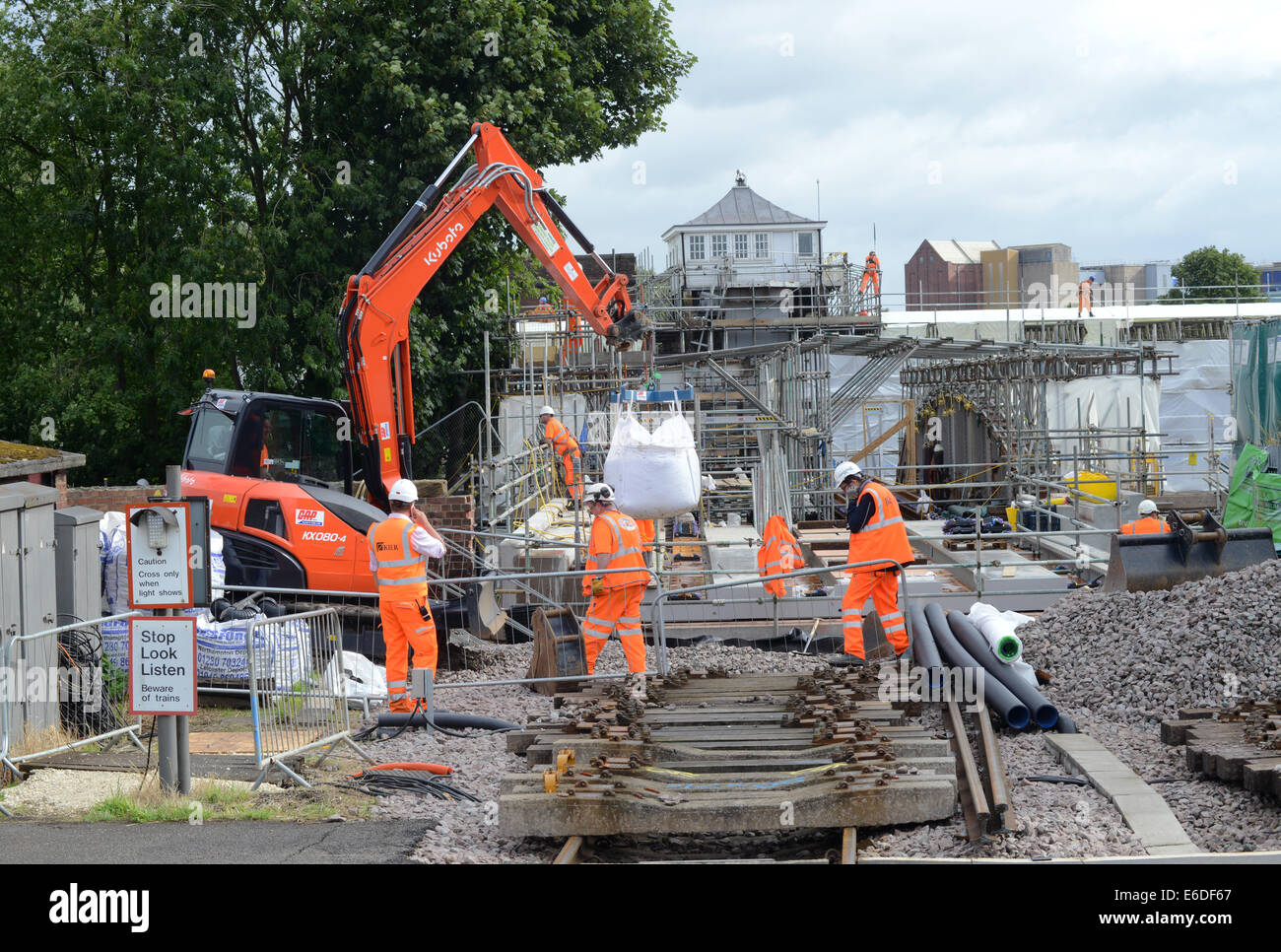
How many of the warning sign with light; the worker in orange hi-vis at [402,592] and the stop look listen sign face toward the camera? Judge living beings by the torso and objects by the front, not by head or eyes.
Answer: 2

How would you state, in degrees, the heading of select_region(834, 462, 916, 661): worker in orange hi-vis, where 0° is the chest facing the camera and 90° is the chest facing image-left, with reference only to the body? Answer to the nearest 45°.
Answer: approximately 90°

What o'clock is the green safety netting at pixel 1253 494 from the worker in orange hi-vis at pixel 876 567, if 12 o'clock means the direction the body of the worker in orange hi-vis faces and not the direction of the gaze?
The green safety netting is roughly at 4 o'clock from the worker in orange hi-vis.

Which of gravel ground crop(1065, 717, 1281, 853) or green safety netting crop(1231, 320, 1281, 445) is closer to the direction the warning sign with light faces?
the gravel ground

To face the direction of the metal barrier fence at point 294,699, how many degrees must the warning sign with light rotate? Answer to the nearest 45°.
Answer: approximately 135° to its left

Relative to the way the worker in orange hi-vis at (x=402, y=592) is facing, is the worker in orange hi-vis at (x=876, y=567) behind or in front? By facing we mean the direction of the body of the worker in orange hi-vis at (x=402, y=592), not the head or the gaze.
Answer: in front

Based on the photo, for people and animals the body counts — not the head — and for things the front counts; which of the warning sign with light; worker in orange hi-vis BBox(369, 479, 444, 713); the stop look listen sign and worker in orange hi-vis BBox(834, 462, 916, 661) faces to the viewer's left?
worker in orange hi-vis BBox(834, 462, 916, 661)
